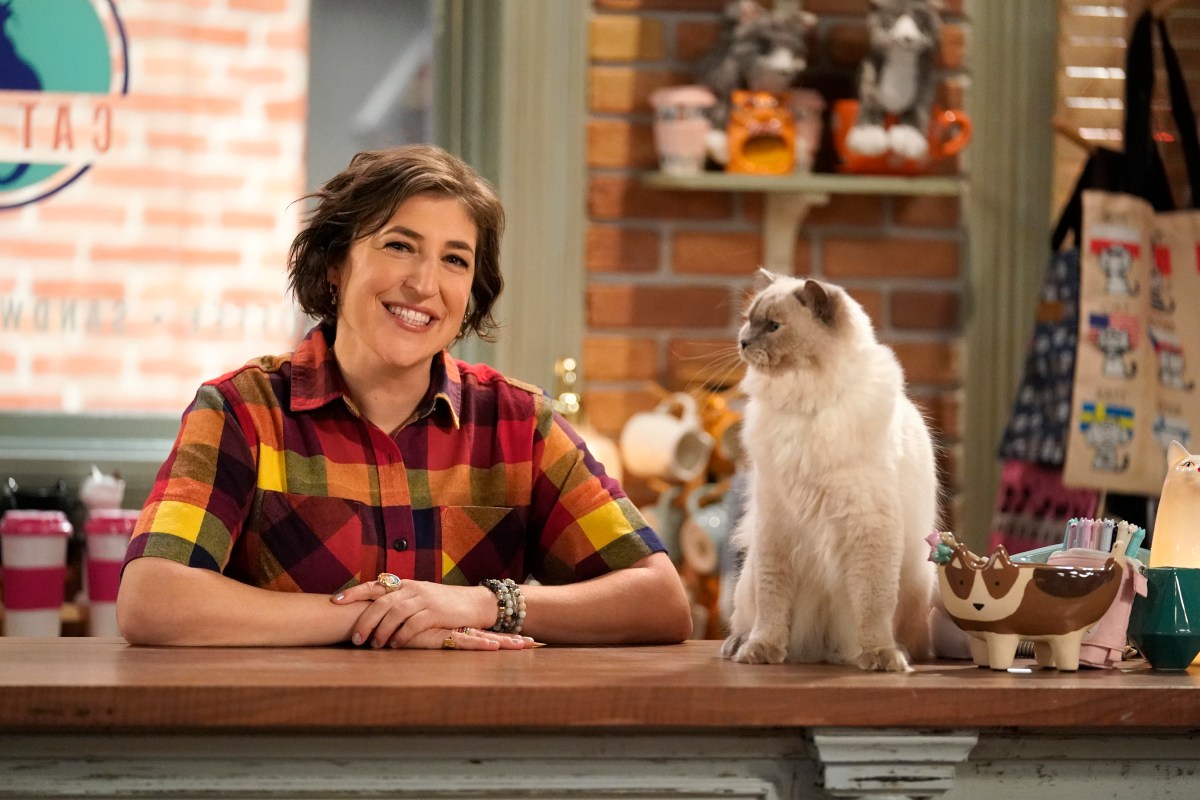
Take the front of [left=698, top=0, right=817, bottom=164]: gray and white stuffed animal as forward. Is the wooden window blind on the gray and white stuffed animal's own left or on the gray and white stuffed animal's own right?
on the gray and white stuffed animal's own left

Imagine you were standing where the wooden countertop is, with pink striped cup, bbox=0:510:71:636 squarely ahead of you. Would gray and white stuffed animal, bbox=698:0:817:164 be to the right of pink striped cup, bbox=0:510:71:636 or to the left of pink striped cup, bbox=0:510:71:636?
right

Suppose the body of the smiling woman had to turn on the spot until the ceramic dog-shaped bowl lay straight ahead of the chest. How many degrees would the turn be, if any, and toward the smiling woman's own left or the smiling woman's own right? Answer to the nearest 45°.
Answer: approximately 45° to the smiling woman's own left

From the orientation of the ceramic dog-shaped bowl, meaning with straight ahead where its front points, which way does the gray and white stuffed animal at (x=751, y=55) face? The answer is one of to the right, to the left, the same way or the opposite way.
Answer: to the left

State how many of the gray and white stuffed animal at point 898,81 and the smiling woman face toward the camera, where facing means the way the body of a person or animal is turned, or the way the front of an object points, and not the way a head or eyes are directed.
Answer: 2

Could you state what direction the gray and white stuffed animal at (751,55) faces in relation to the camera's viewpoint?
facing the viewer and to the right of the viewer

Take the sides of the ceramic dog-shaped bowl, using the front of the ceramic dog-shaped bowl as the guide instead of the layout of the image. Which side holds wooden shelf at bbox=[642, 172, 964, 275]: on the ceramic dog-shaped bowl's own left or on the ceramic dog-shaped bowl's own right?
on the ceramic dog-shaped bowl's own right

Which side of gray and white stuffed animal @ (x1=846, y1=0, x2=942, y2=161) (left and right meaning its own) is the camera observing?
front

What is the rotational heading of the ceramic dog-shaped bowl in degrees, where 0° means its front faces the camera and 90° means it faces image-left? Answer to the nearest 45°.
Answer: approximately 45°

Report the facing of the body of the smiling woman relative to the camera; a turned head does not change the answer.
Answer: toward the camera

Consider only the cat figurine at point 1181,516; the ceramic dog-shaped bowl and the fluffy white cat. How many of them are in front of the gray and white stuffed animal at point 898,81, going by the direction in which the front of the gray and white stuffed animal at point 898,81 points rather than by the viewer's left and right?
3
